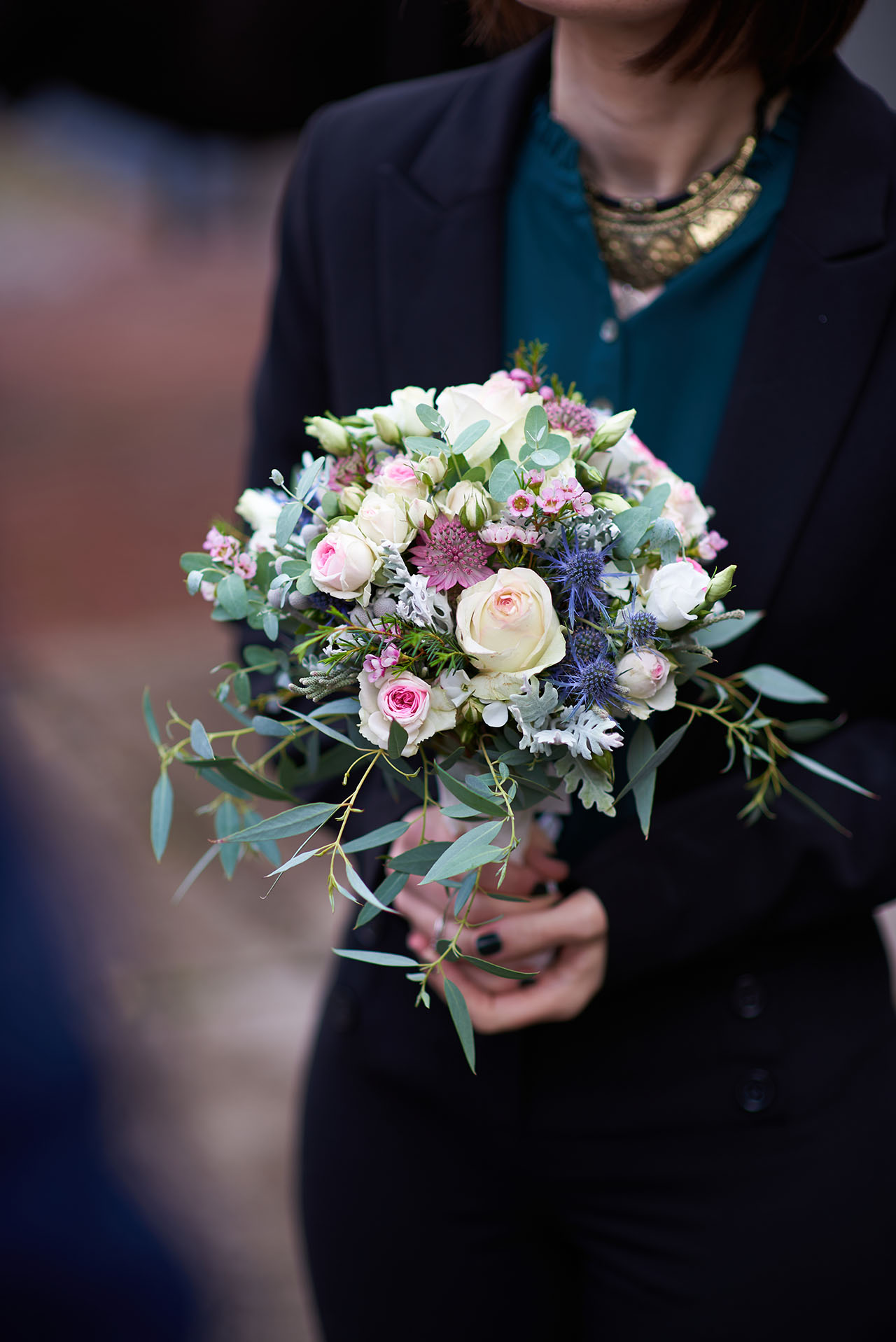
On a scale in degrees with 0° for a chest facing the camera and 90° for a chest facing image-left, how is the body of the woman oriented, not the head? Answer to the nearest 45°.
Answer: approximately 0°
